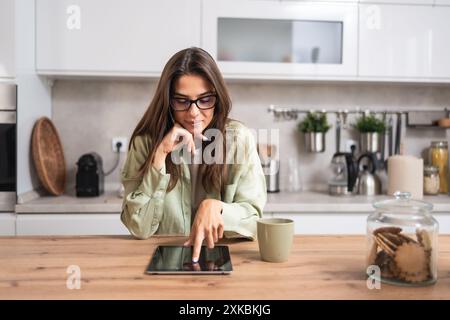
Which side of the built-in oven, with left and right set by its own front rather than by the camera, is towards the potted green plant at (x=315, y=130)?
left

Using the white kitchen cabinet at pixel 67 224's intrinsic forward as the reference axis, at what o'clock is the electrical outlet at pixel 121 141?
The electrical outlet is roughly at 7 o'clock from the white kitchen cabinet.

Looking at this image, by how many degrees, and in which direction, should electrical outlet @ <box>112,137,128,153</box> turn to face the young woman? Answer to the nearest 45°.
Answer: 0° — it already faces them

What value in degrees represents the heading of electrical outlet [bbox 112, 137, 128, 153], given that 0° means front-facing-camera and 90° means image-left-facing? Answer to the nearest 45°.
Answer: approximately 0°

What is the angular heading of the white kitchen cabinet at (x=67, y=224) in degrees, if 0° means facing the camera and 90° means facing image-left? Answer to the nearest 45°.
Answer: approximately 0°
